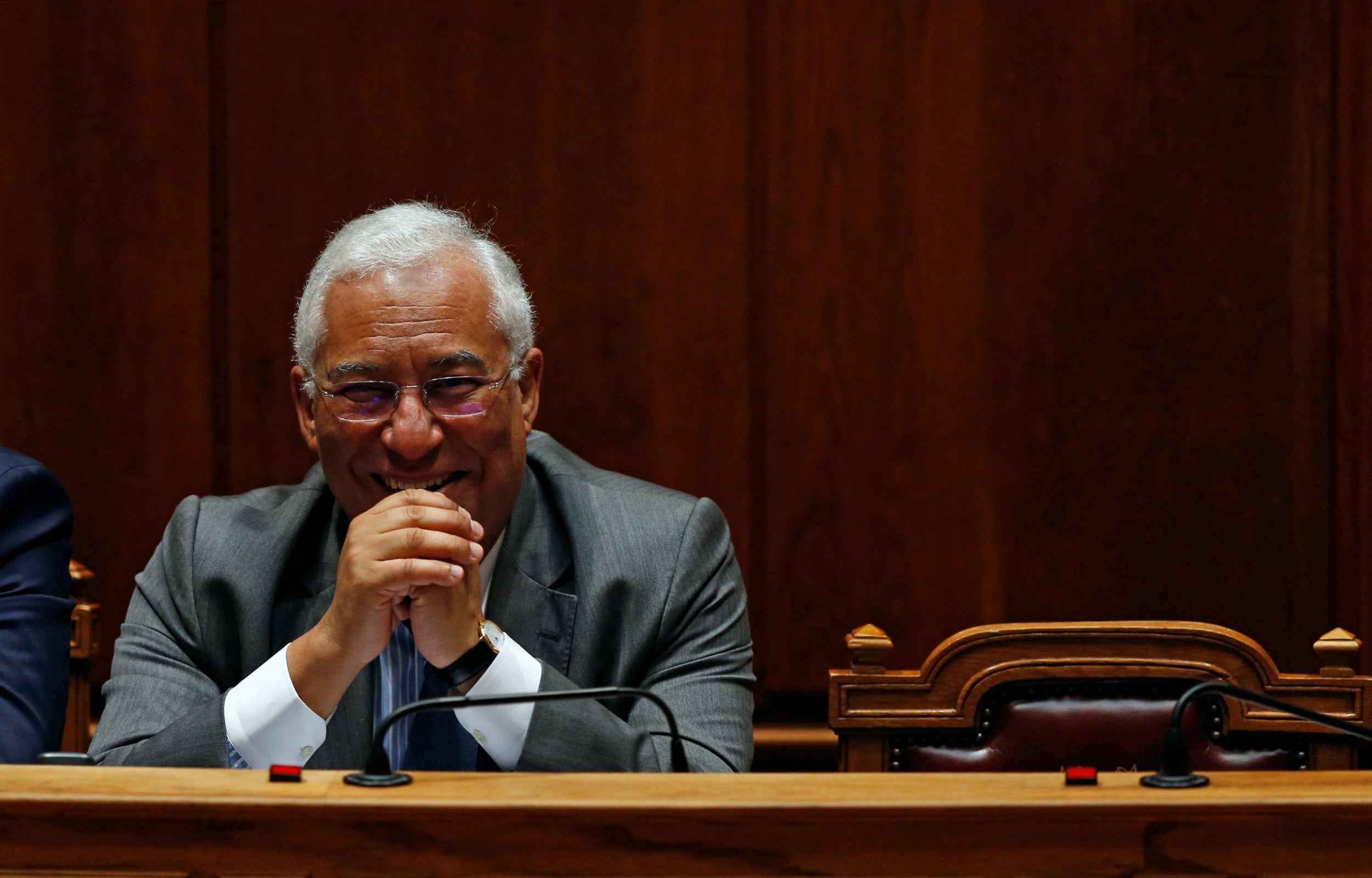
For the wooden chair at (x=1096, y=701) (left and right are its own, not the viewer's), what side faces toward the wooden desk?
front

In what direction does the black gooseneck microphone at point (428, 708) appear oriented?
to the viewer's right

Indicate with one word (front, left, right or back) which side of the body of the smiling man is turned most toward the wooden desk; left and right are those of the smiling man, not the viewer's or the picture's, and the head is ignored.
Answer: front

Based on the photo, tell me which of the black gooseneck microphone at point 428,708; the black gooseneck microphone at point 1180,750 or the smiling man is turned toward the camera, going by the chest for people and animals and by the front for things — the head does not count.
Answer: the smiling man

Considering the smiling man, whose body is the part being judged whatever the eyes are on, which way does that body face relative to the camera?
toward the camera

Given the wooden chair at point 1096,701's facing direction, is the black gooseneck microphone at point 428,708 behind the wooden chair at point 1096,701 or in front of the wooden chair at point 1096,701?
in front

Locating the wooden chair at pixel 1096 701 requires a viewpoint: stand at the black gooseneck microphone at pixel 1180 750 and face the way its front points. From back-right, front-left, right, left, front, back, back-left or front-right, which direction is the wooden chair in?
left

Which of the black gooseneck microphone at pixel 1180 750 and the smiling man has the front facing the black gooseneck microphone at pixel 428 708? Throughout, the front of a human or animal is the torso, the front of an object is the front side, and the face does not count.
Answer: the smiling man

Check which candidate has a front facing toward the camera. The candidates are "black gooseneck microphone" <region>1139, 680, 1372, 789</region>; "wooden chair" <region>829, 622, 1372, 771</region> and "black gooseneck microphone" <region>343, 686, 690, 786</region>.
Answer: the wooden chair

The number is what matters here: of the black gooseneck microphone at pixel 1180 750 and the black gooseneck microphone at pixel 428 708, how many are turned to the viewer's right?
2

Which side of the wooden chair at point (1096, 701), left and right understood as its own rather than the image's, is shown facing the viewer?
front

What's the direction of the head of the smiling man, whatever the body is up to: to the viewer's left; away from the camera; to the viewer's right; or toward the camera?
toward the camera

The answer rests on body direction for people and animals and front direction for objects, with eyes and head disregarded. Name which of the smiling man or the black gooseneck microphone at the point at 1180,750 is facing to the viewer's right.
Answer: the black gooseneck microphone

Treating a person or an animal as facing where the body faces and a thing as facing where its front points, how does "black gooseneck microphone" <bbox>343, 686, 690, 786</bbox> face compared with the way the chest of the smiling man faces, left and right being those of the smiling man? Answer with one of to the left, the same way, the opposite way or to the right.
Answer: to the left

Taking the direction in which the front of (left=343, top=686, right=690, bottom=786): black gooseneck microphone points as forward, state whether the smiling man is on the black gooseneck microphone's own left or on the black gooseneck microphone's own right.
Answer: on the black gooseneck microphone's own left

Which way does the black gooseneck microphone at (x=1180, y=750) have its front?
to the viewer's right

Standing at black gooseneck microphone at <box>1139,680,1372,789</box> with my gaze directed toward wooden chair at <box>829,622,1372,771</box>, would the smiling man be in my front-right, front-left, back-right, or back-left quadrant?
front-left
